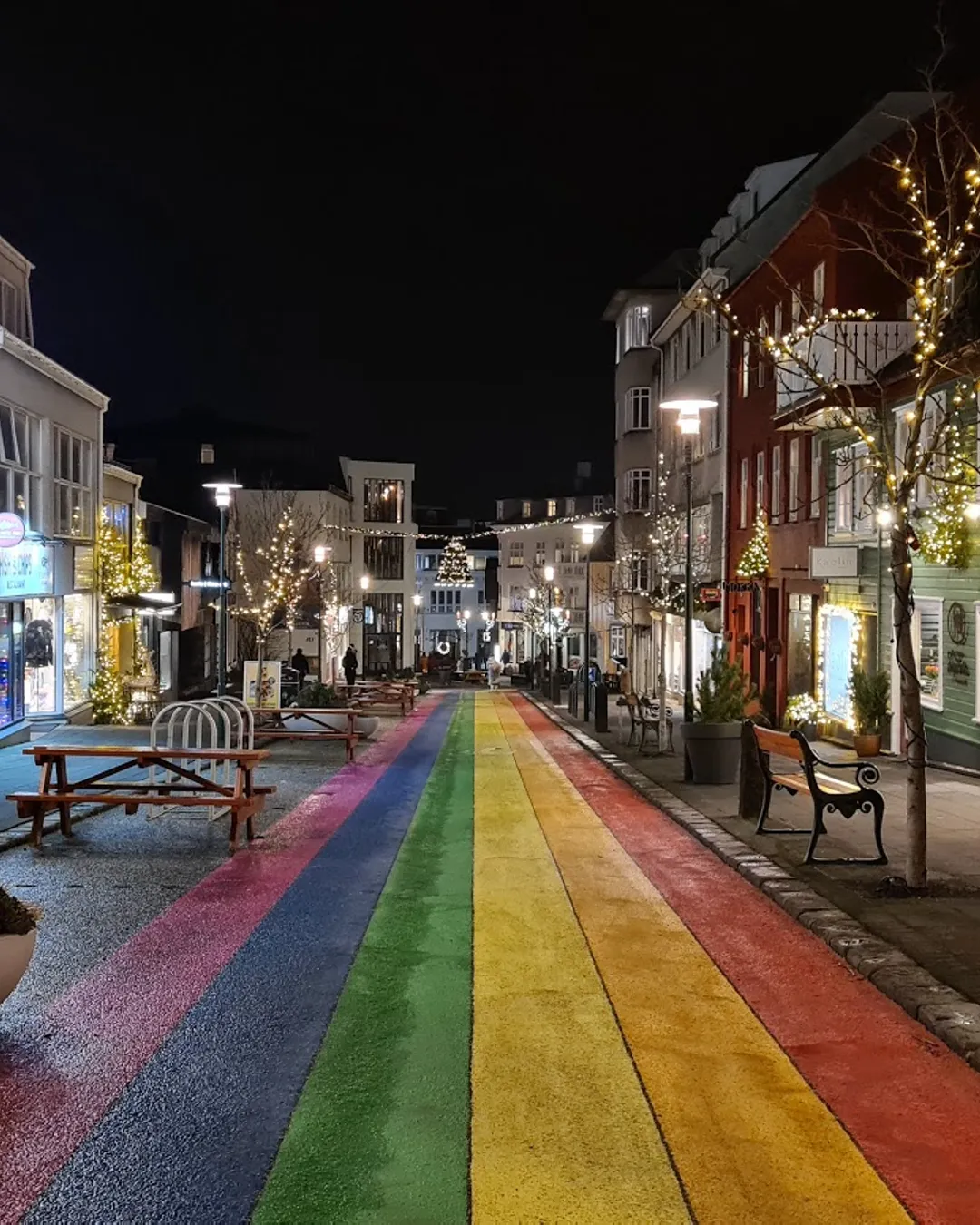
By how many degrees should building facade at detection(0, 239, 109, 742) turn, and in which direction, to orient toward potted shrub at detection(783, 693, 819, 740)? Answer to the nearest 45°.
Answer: approximately 45° to its left

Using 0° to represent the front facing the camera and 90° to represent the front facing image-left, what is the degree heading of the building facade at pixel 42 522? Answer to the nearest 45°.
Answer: approximately 315°

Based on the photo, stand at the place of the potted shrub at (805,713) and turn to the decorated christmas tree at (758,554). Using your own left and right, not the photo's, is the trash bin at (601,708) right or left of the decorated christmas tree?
left

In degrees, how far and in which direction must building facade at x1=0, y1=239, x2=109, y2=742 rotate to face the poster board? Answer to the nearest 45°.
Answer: approximately 45° to its left

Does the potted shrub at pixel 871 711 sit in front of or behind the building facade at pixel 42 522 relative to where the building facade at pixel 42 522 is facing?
in front

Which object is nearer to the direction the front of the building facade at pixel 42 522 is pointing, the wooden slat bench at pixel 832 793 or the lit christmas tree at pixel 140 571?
the wooden slat bench

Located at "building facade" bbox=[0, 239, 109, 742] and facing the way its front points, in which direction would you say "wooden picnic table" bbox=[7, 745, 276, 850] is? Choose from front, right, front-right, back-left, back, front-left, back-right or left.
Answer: front-right

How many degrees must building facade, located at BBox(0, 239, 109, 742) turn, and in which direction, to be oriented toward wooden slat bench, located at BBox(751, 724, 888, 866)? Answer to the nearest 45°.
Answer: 0° — it already faces it

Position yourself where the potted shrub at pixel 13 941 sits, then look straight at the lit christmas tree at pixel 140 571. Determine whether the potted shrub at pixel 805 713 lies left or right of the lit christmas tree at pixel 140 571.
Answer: right

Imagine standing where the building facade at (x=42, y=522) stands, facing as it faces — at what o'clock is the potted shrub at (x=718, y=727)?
The potted shrub is roughly at 12 o'clock from the building facade.

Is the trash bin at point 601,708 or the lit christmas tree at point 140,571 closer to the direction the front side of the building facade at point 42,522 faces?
the trash bin
